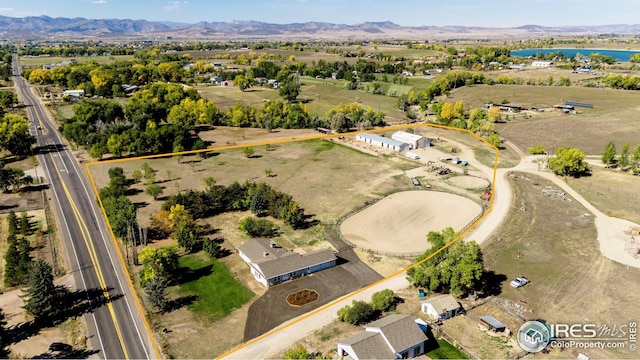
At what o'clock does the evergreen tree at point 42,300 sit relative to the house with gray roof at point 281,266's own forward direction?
The evergreen tree is roughly at 4 o'clock from the house with gray roof.

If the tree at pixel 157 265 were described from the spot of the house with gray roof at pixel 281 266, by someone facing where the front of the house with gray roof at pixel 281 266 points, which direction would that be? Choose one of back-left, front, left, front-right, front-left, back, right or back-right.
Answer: back-right

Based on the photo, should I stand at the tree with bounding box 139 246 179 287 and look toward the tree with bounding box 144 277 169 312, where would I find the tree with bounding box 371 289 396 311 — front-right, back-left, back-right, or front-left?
front-left

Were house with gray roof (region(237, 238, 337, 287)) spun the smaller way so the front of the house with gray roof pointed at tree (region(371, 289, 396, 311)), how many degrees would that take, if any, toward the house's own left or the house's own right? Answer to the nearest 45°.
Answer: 0° — it already faces it

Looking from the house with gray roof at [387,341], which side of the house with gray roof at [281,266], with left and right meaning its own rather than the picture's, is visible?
front

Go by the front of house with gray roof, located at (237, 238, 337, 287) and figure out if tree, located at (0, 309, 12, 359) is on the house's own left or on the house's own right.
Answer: on the house's own right

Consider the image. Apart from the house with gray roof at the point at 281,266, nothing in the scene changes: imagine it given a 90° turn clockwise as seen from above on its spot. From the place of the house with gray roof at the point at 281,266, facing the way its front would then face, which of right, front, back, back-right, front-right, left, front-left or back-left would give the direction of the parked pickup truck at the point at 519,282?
back-left

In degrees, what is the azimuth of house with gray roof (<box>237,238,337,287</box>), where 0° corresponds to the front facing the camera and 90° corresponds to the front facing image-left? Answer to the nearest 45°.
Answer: approximately 315°

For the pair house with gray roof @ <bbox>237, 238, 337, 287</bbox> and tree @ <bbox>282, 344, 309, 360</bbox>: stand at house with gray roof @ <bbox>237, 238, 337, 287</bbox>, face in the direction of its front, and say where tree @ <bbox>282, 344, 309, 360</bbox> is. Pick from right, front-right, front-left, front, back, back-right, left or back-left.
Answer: front-right
